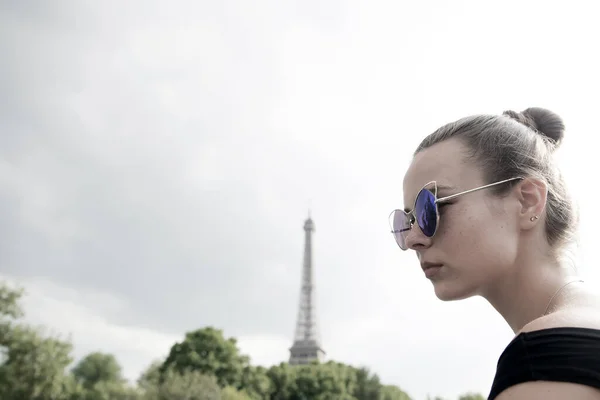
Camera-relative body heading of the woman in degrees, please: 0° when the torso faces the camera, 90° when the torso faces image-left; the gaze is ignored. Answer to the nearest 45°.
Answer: approximately 90°

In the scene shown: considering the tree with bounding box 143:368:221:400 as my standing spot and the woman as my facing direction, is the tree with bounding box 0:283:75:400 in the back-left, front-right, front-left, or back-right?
front-right

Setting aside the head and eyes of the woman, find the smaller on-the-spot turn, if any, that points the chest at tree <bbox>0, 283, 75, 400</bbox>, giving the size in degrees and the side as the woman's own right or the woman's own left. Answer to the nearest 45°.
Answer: approximately 45° to the woman's own right

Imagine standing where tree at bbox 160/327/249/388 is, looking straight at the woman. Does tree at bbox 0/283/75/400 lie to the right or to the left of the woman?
right

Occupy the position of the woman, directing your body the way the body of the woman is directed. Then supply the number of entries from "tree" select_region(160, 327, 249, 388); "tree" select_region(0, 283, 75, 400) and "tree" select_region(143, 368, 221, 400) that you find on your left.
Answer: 0

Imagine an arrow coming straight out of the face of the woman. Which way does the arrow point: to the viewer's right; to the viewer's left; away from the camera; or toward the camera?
to the viewer's left

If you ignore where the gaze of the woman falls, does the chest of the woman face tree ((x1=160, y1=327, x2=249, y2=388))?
no

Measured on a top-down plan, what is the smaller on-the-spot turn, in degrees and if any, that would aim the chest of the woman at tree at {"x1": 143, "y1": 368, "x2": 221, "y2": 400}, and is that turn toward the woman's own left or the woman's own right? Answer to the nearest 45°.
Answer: approximately 45° to the woman's own right
